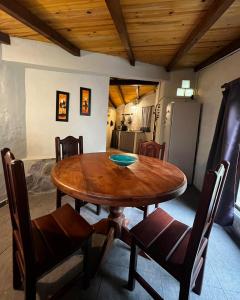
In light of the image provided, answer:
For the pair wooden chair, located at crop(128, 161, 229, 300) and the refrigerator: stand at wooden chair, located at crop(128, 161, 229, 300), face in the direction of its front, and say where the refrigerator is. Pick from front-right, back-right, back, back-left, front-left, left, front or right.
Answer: front-right

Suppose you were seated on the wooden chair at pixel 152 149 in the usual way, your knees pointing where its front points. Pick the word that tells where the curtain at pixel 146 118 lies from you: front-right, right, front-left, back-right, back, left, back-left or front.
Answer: back-right

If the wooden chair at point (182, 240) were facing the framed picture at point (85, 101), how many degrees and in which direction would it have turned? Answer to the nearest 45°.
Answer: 0° — it already faces it

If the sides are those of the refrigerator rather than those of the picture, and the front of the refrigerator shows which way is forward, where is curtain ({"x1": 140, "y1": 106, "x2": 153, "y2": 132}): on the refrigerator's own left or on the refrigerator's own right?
on the refrigerator's own right

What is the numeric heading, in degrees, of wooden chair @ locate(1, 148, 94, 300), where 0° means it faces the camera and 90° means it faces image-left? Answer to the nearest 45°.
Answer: approximately 225°

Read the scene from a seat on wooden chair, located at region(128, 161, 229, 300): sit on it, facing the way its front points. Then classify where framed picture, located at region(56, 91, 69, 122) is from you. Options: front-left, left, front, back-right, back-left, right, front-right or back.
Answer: front

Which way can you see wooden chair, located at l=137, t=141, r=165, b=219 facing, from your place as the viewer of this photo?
facing the viewer and to the left of the viewer

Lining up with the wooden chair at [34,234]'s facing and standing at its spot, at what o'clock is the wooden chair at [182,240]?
the wooden chair at [182,240] is roughly at 2 o'clock from the wooden chair at [34,234].

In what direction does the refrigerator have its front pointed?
to the viewer's left

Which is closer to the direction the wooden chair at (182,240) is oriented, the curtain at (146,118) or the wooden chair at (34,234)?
the curtain

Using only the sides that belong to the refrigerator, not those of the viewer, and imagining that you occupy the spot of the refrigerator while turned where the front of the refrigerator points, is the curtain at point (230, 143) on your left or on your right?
on your left

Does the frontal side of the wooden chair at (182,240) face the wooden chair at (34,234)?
no

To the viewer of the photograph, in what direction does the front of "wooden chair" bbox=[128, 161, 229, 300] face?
facing away from the viewer and to the left of the viewer

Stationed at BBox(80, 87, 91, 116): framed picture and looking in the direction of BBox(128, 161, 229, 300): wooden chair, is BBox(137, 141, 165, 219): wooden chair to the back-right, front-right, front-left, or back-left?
front-left

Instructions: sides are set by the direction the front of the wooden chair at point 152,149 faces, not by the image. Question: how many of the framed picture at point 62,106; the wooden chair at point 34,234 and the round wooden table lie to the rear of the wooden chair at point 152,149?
0

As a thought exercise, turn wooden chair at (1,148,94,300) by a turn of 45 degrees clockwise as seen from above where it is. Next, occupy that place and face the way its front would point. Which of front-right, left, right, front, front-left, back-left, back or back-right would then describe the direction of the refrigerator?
front-left

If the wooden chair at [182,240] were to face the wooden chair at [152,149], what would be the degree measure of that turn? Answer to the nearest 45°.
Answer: approximately 45° to its right

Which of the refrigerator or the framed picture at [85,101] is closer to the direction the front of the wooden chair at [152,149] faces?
the framed picture

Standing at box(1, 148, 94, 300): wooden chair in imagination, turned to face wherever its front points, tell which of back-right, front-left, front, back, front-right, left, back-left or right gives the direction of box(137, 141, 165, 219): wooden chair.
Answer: front

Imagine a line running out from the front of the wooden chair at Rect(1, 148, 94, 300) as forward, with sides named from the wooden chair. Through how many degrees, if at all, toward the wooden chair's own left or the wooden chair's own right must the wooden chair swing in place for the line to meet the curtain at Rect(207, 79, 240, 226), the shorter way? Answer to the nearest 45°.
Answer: approximately 45° to the wooden chair's own right
